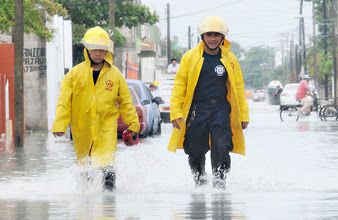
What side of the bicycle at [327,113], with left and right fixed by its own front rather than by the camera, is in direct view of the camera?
left

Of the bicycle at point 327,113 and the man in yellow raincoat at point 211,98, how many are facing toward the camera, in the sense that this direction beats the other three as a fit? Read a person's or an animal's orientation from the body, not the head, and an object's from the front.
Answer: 1

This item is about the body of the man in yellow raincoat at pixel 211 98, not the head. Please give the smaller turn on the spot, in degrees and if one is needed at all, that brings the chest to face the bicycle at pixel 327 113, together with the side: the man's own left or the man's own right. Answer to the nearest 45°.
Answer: approximately 180°

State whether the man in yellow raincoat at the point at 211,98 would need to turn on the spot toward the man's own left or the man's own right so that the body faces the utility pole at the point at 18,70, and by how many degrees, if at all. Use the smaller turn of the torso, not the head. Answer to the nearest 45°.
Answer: approximately 135° to the man's own right

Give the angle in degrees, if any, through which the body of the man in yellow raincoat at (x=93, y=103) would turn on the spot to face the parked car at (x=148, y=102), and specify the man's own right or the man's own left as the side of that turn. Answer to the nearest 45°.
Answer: approximately 180°

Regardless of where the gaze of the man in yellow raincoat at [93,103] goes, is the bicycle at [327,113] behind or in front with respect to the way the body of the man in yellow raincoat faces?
behind

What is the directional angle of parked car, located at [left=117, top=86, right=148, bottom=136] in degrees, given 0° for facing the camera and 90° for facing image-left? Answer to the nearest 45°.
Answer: approximately 180°
